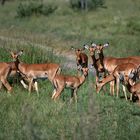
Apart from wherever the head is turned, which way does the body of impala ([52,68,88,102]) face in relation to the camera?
to the viewer's right

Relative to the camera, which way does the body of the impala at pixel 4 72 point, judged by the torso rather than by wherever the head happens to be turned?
to the viewer's left

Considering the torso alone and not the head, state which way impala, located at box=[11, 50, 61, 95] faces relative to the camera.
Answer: to the viewer's left

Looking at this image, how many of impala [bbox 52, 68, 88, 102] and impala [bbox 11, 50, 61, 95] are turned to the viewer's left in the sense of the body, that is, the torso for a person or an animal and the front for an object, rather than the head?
1

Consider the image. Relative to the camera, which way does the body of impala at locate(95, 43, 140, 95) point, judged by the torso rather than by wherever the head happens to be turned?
to the viewer's left

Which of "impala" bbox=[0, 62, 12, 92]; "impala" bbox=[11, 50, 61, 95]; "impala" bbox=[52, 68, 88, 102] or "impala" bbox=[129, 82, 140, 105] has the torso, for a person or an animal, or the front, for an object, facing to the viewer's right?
"impala" bbox=[52, 68, 88, 102]
